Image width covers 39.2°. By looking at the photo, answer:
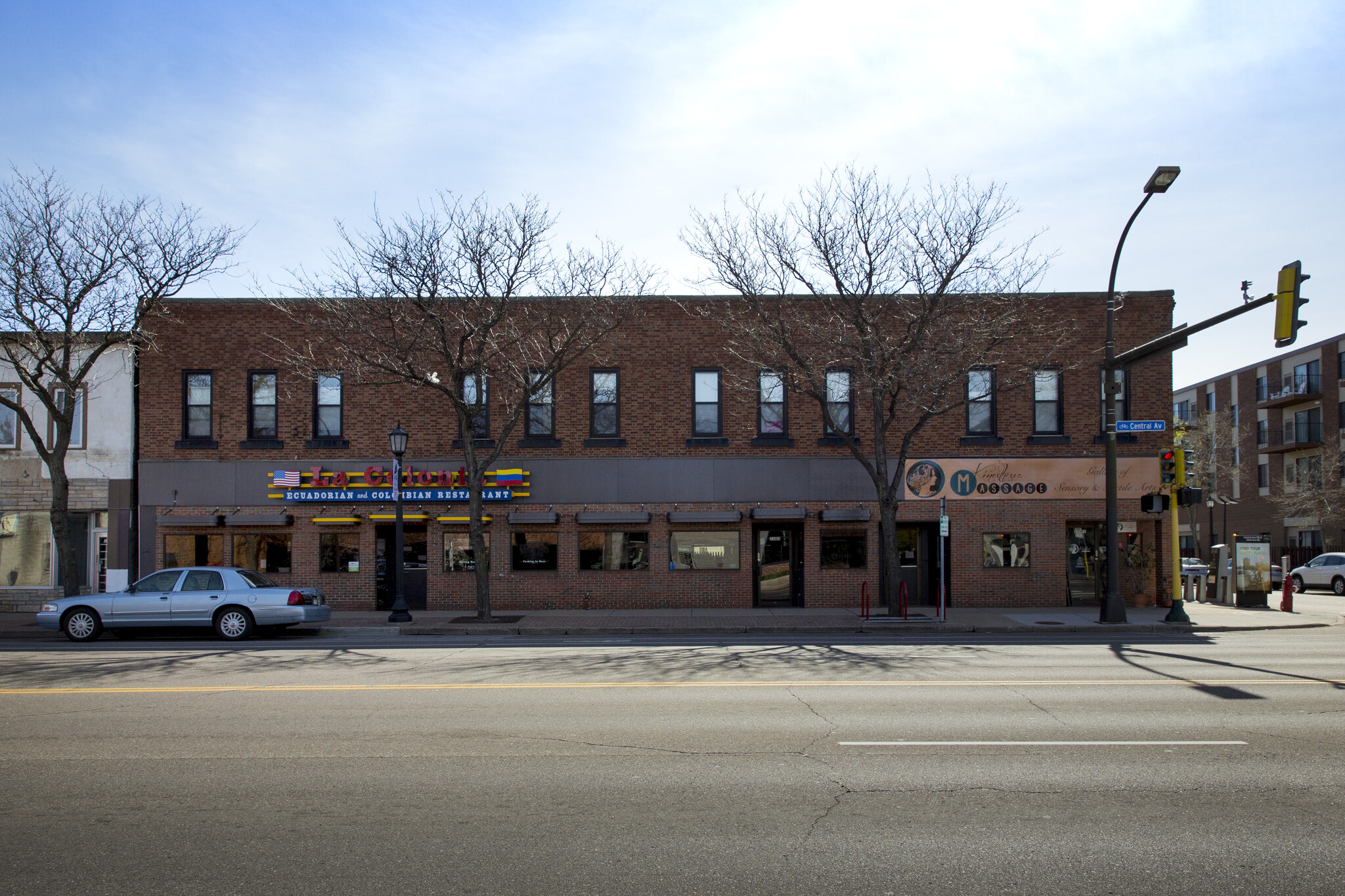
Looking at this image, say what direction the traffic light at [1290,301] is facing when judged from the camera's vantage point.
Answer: facing away from the viewer and to the right of the viewer

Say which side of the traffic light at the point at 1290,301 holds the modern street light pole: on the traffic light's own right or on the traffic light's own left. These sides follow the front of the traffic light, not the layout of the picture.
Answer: on the traffic light's own left

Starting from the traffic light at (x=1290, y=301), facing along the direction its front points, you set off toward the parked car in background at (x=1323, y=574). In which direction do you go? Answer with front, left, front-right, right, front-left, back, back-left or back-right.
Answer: front-left

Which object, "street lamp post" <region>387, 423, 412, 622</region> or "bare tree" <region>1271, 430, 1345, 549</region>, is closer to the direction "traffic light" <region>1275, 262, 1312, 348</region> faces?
the bare tree

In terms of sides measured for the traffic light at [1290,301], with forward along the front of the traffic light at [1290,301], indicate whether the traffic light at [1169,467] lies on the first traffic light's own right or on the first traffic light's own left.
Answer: on the first traffic light's own left

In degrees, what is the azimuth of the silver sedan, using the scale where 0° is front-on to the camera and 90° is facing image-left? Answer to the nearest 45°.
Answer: approximately 135°

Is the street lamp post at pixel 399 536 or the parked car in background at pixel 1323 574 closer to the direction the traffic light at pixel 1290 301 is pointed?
the parked car in background
